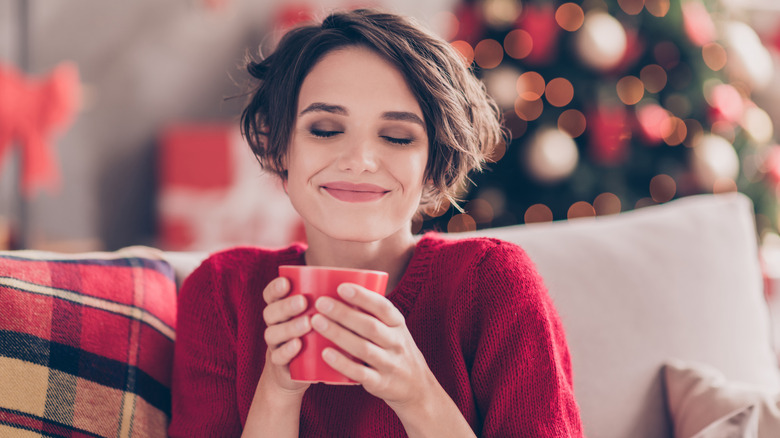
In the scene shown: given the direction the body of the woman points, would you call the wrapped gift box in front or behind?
behind

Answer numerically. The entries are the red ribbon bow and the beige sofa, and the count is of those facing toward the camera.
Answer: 2

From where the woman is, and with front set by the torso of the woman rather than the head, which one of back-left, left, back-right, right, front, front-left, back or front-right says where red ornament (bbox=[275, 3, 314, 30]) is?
back

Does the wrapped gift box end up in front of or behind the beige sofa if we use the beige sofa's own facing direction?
behind

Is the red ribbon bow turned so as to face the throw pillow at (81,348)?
yes

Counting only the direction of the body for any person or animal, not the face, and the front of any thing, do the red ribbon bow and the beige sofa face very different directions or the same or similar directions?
same or similar directions

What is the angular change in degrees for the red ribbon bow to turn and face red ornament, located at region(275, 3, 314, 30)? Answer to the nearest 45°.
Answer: approximately 90° to its left

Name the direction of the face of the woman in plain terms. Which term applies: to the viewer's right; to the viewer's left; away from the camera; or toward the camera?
toward the camera

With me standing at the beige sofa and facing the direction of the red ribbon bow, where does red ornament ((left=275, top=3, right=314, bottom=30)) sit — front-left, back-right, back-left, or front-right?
front-right

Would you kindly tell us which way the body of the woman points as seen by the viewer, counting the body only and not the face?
toward the camera

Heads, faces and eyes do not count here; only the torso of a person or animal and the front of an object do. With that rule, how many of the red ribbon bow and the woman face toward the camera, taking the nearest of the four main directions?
2

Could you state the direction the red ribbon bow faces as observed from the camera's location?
facing the viewer
